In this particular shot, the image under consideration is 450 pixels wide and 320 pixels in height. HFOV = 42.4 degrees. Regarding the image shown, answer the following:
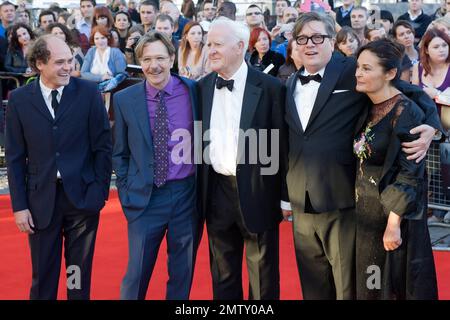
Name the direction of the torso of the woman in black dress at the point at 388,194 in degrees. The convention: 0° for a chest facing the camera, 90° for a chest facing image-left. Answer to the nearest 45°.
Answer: approximately 45°

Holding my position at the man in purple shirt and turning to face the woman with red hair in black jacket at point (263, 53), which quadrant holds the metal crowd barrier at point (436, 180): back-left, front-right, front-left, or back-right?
front-right

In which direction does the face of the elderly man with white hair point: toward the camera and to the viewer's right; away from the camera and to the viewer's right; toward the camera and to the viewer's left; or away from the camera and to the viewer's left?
toward the camera and to the viewer's left

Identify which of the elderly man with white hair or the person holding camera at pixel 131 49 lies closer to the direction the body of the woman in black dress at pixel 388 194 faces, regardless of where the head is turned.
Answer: the elderly man with white hair

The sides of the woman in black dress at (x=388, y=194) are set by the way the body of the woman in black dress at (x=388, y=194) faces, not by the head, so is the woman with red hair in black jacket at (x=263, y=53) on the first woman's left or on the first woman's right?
on the first woman's right

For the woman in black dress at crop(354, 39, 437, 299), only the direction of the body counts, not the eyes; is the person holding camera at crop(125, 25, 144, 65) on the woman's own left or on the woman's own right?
on the woman's own right

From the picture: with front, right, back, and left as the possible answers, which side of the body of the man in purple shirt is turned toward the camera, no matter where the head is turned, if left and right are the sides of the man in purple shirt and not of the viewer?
front

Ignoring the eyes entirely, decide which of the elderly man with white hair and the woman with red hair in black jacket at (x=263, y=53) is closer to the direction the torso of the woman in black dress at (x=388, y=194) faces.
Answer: the elderly man with white hair

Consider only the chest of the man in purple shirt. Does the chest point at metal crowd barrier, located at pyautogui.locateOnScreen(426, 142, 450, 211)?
no

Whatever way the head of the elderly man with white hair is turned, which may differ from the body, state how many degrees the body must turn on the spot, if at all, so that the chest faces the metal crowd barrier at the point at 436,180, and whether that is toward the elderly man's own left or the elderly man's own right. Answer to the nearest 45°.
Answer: approximately 180°

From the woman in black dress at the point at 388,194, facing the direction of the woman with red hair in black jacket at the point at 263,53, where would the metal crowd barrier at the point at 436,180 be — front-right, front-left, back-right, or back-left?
front-right

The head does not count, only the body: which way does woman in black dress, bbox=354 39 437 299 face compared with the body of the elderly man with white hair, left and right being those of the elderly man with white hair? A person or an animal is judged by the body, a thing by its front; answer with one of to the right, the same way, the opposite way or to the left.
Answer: the same way

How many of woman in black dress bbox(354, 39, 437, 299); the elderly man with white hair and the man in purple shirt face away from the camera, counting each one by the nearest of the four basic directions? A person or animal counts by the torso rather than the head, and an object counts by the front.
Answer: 0

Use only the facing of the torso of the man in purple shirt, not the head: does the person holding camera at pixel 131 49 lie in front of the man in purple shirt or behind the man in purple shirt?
behind

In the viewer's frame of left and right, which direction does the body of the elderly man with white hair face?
facing the viewer and to the left of the viewer

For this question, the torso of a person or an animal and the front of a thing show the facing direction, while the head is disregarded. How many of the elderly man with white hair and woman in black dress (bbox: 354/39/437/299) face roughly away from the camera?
0
